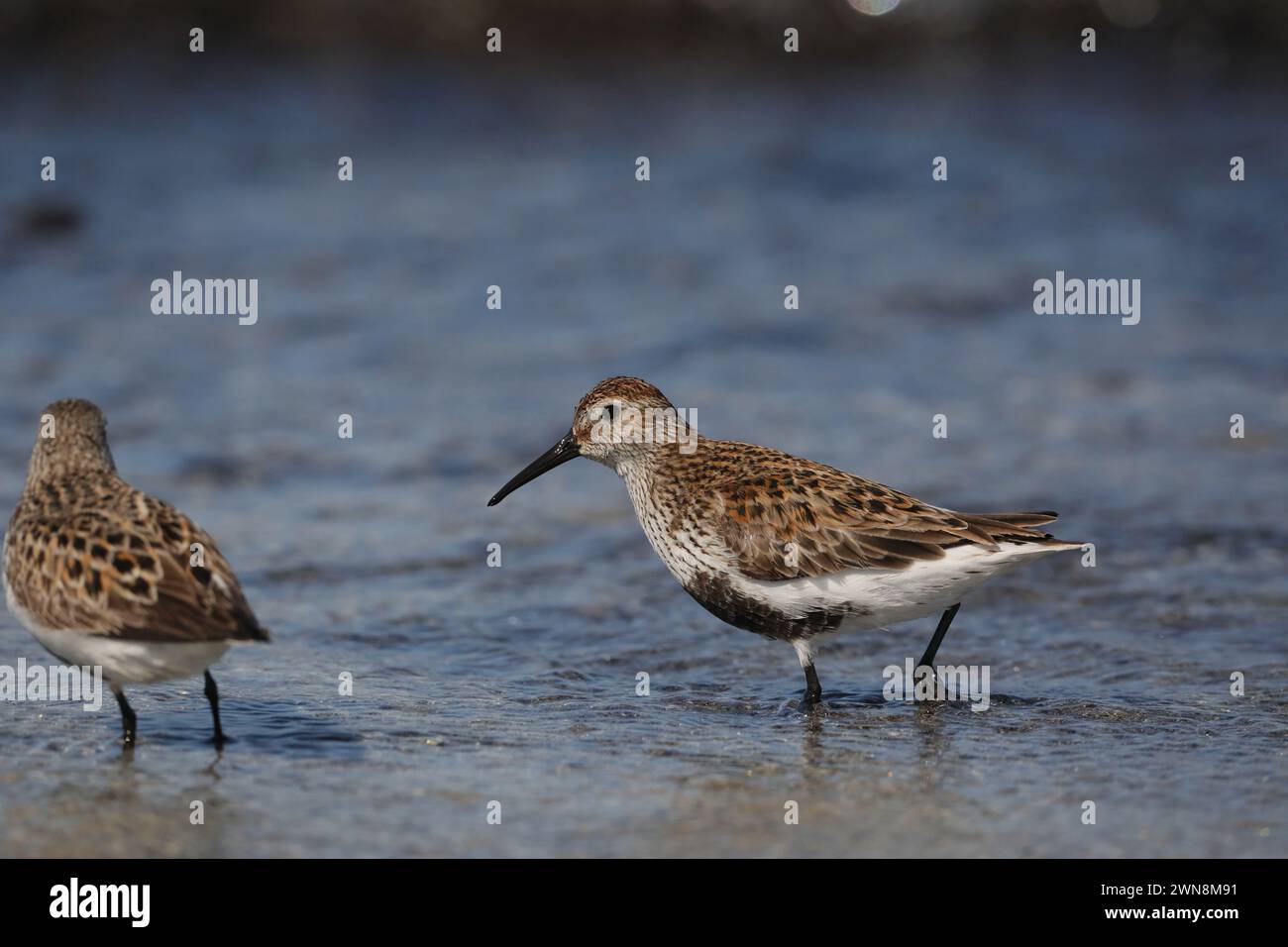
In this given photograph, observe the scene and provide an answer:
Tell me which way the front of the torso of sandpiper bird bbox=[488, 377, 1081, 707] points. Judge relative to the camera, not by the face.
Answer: to the viewer's left

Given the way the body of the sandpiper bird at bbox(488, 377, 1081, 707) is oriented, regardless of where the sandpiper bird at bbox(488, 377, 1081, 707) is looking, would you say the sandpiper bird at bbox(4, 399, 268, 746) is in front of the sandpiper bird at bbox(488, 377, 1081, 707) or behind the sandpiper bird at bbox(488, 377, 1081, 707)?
in front

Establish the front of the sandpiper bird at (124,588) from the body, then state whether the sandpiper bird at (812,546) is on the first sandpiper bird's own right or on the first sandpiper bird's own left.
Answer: on the first sandpiper bird's own right

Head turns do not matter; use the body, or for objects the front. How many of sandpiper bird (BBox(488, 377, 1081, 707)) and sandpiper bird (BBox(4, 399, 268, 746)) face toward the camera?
0

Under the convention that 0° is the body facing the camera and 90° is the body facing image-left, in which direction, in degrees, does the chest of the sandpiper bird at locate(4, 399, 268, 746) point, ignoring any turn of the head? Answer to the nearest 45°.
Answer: approximately 135°
